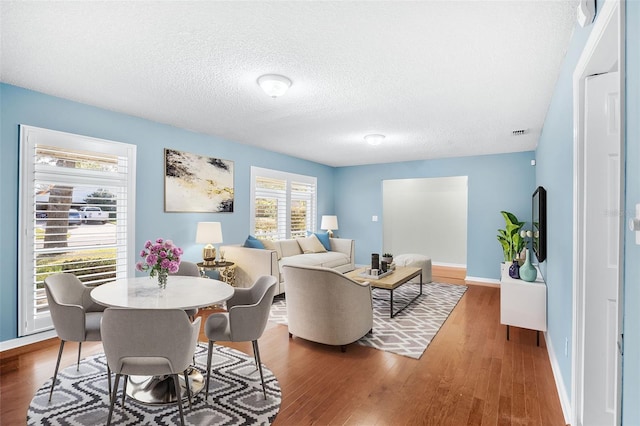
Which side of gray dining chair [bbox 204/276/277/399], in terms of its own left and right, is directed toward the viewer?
left

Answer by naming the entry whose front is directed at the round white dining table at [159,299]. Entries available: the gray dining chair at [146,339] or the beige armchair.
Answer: the gray dining chair

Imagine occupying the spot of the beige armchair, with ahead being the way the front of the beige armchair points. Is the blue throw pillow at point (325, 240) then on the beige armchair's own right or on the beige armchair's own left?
on the beige armchair's own left

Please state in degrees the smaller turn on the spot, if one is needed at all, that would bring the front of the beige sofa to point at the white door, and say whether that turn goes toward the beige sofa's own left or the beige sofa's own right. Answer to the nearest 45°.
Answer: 0° — it already faces it

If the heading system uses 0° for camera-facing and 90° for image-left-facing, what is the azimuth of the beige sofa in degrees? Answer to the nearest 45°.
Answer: approximately 315°

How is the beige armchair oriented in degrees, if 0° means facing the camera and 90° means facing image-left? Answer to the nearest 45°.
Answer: approximately 225°

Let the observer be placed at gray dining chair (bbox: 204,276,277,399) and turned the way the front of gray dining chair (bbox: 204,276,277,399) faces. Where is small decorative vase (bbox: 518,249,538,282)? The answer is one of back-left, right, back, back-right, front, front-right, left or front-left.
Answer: back

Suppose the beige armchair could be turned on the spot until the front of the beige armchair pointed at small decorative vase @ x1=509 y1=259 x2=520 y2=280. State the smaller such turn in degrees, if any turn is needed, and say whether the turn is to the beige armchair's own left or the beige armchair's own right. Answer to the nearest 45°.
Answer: approximately 45° to the beige armchair's own right

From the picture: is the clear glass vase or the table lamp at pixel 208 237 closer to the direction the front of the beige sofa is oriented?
the clear glass vase

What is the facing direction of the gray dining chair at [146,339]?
away from the camera
